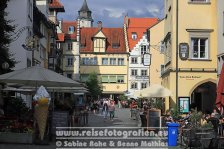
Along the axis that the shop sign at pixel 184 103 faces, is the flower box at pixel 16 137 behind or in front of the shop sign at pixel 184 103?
in front

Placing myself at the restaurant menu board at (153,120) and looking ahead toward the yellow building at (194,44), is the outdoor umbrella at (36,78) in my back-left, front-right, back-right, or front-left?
back-left

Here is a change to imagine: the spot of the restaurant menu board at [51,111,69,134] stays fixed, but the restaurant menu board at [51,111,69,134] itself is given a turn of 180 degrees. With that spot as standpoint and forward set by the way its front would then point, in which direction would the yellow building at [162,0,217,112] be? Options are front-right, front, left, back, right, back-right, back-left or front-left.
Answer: front-right

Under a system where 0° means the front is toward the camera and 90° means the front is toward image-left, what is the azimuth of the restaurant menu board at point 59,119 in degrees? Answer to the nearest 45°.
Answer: approximately 0°

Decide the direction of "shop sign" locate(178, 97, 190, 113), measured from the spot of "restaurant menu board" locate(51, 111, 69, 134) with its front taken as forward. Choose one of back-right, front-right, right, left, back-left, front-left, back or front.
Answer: back-left

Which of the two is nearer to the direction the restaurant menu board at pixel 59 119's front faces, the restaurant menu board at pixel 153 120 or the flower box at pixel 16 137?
the flower box
